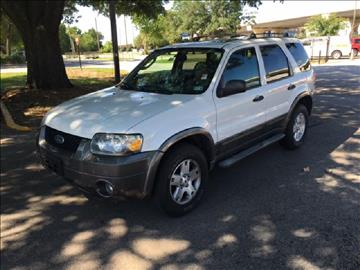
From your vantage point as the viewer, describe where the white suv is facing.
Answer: facing the viewer and to the left of the viewer

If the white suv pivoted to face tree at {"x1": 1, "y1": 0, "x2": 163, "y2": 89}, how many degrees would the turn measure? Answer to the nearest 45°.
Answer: approximately 90° to its right

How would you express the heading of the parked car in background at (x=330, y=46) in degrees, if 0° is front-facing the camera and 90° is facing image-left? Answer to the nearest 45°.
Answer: approximately 90°

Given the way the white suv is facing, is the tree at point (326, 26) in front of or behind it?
behind

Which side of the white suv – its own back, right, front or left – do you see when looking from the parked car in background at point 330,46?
back

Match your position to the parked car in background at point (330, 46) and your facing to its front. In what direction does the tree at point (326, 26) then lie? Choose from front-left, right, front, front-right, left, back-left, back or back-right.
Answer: right

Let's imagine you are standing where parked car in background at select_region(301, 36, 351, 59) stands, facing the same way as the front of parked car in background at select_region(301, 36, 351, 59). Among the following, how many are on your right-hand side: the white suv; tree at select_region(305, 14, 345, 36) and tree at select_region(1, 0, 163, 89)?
1

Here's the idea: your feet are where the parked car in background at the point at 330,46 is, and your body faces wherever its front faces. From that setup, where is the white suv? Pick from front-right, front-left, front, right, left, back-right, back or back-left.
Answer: left

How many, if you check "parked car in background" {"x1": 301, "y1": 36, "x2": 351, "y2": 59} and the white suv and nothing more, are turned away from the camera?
0

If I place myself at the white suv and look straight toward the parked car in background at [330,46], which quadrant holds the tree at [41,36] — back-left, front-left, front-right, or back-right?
front-left
